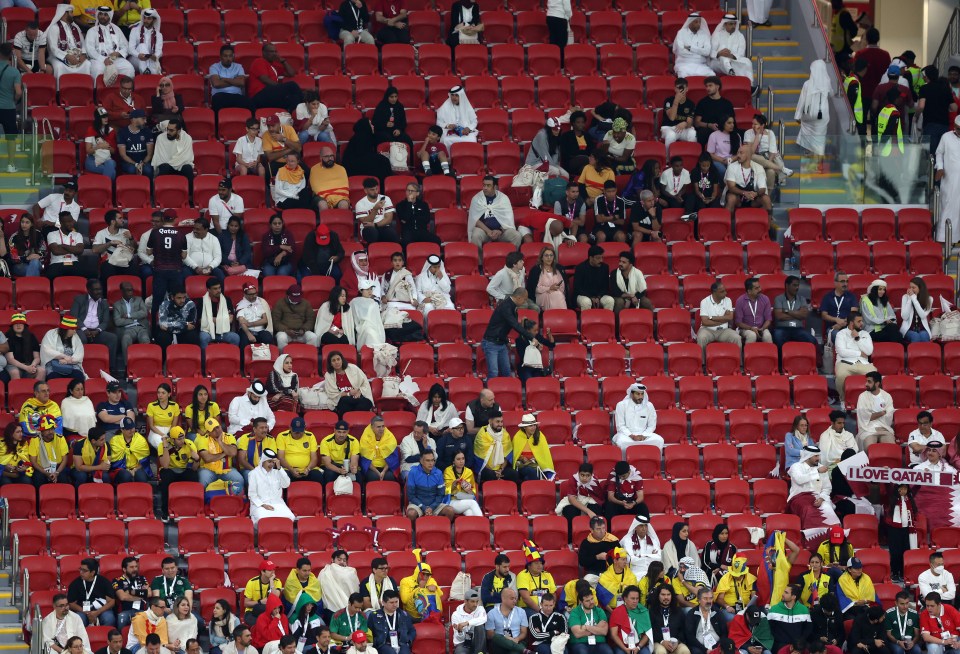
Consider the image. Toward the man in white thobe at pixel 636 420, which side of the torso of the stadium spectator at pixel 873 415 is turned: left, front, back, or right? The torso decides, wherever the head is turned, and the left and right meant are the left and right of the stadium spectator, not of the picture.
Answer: right

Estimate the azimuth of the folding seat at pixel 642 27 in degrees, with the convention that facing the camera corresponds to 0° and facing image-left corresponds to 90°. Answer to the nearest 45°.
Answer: approximately 0°

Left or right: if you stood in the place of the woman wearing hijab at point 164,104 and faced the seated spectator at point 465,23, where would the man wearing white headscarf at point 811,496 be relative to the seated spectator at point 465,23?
right

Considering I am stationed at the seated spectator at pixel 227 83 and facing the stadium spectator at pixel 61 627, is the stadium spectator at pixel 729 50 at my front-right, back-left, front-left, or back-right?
back-left
